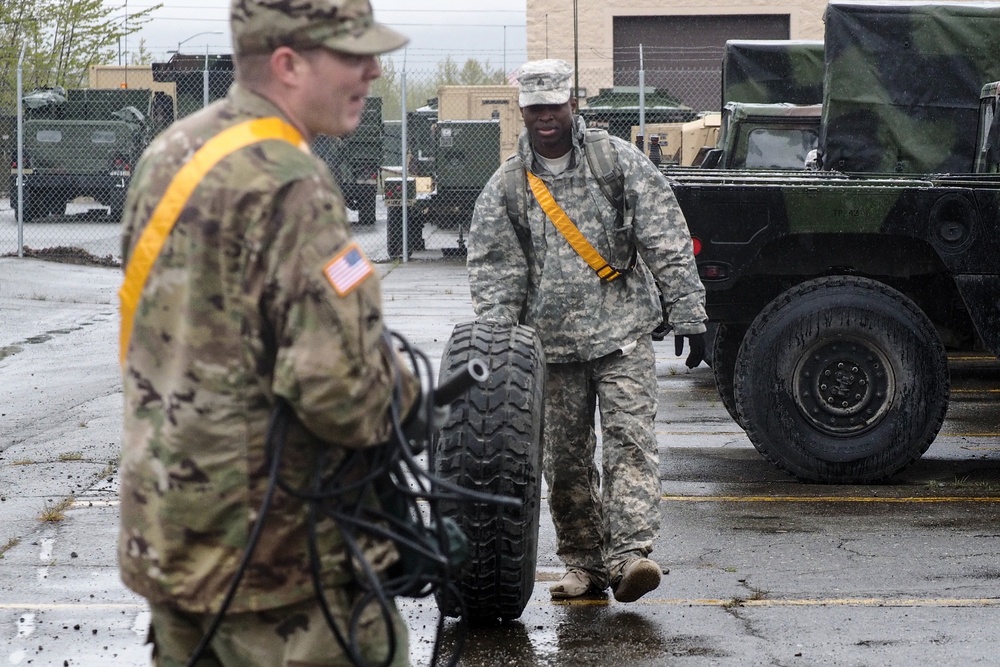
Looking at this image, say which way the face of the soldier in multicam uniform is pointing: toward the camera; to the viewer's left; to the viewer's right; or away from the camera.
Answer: to the viewer's right

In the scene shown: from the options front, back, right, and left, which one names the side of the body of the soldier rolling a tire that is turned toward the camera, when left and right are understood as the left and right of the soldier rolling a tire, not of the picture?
front

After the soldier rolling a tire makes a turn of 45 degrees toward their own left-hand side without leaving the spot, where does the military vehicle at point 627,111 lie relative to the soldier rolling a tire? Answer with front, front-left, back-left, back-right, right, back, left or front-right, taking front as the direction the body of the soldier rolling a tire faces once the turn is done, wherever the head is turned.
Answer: back-left

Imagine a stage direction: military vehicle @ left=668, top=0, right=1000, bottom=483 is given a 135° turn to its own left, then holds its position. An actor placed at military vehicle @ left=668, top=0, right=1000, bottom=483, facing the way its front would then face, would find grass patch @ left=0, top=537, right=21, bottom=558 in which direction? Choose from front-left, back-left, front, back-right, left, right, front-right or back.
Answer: left

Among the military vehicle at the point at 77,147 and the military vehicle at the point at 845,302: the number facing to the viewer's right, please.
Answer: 1

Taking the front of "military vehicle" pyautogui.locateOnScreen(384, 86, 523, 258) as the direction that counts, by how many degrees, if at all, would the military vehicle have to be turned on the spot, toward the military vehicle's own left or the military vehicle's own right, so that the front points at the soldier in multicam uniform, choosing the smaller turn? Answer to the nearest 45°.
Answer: approximately 180°

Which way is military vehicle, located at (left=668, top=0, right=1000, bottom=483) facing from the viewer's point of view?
to the viewer's right

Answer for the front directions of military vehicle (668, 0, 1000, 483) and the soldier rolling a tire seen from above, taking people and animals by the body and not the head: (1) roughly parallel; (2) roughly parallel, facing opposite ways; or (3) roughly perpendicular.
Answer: roughly perpendicular

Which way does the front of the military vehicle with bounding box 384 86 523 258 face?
away from the camera

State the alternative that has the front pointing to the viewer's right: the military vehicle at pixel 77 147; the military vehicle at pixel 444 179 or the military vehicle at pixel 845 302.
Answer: the military vehicle at pixel 845 302
